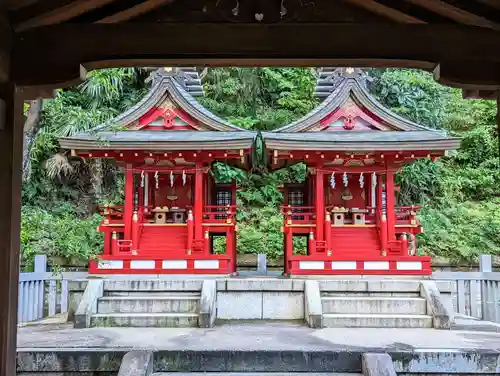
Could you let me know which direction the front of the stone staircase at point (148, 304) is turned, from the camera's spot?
facing the viewer

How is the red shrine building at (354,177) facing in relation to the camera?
toward the camera

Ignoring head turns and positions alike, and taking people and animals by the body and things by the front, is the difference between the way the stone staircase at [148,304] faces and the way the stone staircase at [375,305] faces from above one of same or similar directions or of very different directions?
same or similar directions

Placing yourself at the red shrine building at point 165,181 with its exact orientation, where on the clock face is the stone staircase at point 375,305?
The stone staircase is roughly at 10 o'clock from the red shrine building.

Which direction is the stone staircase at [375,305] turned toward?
toward the camera

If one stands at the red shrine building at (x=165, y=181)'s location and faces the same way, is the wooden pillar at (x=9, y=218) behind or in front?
in front

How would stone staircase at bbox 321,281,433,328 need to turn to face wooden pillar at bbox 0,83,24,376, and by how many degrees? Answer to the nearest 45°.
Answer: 0° — it already faces it

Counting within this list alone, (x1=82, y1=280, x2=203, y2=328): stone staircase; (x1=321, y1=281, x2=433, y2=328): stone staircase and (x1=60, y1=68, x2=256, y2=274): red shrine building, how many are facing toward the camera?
3

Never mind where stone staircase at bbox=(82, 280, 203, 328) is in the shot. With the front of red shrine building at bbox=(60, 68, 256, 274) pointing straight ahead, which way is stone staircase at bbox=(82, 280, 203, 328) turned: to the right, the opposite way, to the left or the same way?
the same way

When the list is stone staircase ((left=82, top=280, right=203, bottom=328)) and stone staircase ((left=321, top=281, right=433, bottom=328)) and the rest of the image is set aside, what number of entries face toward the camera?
2

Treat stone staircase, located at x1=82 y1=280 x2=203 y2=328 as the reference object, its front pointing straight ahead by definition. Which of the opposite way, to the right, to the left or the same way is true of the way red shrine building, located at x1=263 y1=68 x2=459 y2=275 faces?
the same way

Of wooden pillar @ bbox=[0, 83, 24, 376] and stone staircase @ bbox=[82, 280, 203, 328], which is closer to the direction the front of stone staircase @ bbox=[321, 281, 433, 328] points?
the wooden pillar

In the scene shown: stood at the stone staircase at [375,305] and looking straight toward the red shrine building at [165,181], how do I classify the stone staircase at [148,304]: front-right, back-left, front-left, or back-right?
front-left

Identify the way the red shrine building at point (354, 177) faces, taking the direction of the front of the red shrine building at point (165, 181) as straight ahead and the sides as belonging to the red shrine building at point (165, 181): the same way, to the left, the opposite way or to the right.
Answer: the same way
